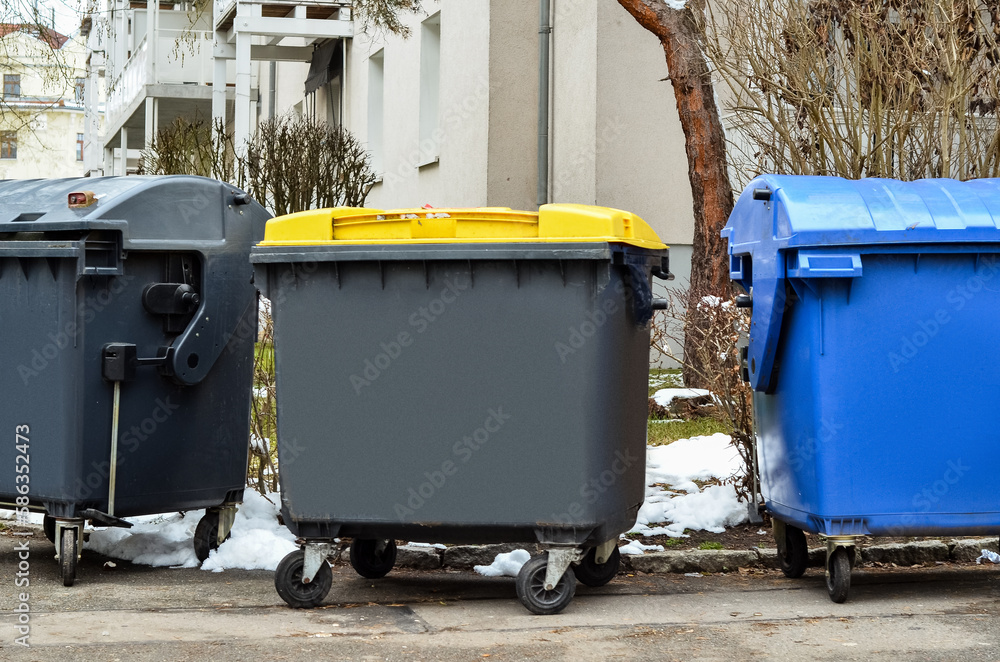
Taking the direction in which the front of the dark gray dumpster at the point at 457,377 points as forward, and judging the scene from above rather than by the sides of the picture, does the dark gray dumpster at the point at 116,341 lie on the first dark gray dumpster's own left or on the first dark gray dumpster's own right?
on the first dark gray dumpster's own right

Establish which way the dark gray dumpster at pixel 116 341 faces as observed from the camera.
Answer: facing the viewer and to the left of the viewer

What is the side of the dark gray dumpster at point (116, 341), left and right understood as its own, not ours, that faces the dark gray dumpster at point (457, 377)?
left

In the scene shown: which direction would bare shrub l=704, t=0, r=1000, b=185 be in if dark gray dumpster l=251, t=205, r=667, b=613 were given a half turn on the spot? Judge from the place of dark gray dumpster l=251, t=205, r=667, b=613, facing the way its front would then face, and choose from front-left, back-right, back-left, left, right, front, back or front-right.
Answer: front-right

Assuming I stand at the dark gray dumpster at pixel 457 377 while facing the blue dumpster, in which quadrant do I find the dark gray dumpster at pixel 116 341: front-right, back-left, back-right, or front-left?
back-left

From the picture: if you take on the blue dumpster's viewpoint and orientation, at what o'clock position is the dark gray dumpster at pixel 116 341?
The dark gray dumpster is roughly at 3 o'clock from the blue dumpster.

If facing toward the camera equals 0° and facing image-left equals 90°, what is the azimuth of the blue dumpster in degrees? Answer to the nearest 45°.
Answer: approximately 0°

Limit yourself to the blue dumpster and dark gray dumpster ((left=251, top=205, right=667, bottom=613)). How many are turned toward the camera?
2

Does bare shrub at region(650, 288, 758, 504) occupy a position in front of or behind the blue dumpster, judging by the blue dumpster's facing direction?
behind

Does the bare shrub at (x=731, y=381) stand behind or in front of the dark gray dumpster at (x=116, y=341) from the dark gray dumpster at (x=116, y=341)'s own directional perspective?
behind

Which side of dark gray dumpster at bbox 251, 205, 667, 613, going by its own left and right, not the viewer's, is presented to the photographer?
front
